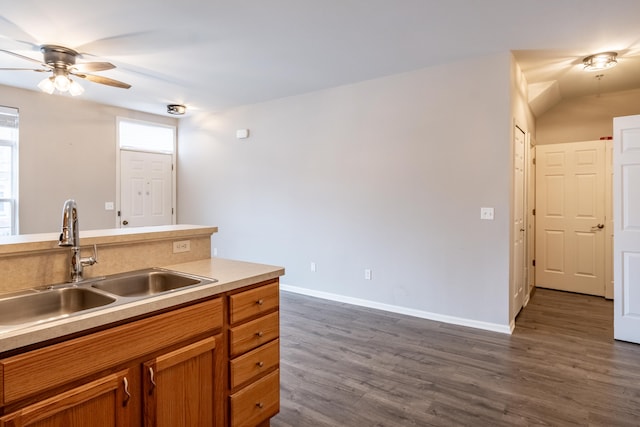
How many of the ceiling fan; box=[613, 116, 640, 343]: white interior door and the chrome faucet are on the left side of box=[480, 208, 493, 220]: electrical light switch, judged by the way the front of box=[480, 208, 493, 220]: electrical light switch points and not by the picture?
1

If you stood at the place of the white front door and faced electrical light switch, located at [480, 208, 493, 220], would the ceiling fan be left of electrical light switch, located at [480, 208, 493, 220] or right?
right

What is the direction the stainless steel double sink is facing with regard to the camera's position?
facing the viewer and to the right of the viewer

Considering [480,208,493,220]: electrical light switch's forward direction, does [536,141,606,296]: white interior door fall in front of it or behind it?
behind

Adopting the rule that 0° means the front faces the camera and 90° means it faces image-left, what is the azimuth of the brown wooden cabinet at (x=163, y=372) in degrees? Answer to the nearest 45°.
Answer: approximately 315°

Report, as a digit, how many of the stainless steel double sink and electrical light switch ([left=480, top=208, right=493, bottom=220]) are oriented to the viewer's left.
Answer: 0

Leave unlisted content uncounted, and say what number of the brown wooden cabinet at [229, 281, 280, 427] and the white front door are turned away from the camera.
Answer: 0
